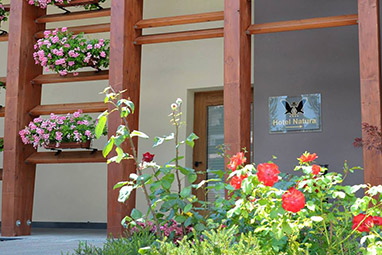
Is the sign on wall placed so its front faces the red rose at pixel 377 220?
yes

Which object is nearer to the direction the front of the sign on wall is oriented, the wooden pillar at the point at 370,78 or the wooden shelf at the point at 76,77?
the wooden pillar

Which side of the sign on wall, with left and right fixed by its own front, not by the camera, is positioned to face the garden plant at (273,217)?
front

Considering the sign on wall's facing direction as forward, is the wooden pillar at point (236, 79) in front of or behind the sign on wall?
in front

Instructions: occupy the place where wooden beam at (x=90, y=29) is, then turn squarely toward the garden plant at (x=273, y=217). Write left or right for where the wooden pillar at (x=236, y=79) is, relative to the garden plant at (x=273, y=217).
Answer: left

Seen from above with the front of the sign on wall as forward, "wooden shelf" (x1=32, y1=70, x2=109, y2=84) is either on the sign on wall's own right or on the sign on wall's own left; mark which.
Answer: on the sign on wall's own right

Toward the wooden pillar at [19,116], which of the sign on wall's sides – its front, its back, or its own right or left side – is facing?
right

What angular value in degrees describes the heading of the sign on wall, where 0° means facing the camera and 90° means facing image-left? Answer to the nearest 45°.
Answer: approximately 0°

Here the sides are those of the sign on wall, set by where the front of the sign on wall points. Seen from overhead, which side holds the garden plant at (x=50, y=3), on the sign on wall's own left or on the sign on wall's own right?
on the sign on wall's own right

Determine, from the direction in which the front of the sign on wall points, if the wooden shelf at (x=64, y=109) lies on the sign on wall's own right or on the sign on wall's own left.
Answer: on the sign on wall's own right

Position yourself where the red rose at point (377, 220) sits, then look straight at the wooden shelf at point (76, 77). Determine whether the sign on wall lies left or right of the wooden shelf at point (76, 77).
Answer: right

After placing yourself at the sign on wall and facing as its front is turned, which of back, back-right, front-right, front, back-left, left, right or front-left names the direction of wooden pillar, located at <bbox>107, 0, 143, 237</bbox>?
front-right
